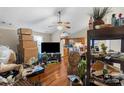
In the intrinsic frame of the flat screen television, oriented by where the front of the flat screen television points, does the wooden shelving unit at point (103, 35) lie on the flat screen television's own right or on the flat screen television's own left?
on the flat screen television's own left

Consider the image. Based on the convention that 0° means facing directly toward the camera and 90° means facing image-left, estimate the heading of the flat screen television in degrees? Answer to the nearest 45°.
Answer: approximately 0°

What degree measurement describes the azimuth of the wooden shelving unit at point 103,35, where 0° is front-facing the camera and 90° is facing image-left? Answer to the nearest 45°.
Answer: approximately 45°

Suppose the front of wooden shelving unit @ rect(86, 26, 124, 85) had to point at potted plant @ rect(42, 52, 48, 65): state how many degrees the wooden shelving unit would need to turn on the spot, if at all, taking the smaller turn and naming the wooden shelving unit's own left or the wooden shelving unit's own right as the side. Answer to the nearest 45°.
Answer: approximately 135° to the wooden shelving unit's own right

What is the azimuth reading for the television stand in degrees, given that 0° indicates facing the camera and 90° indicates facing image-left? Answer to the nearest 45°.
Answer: approximately 0°
